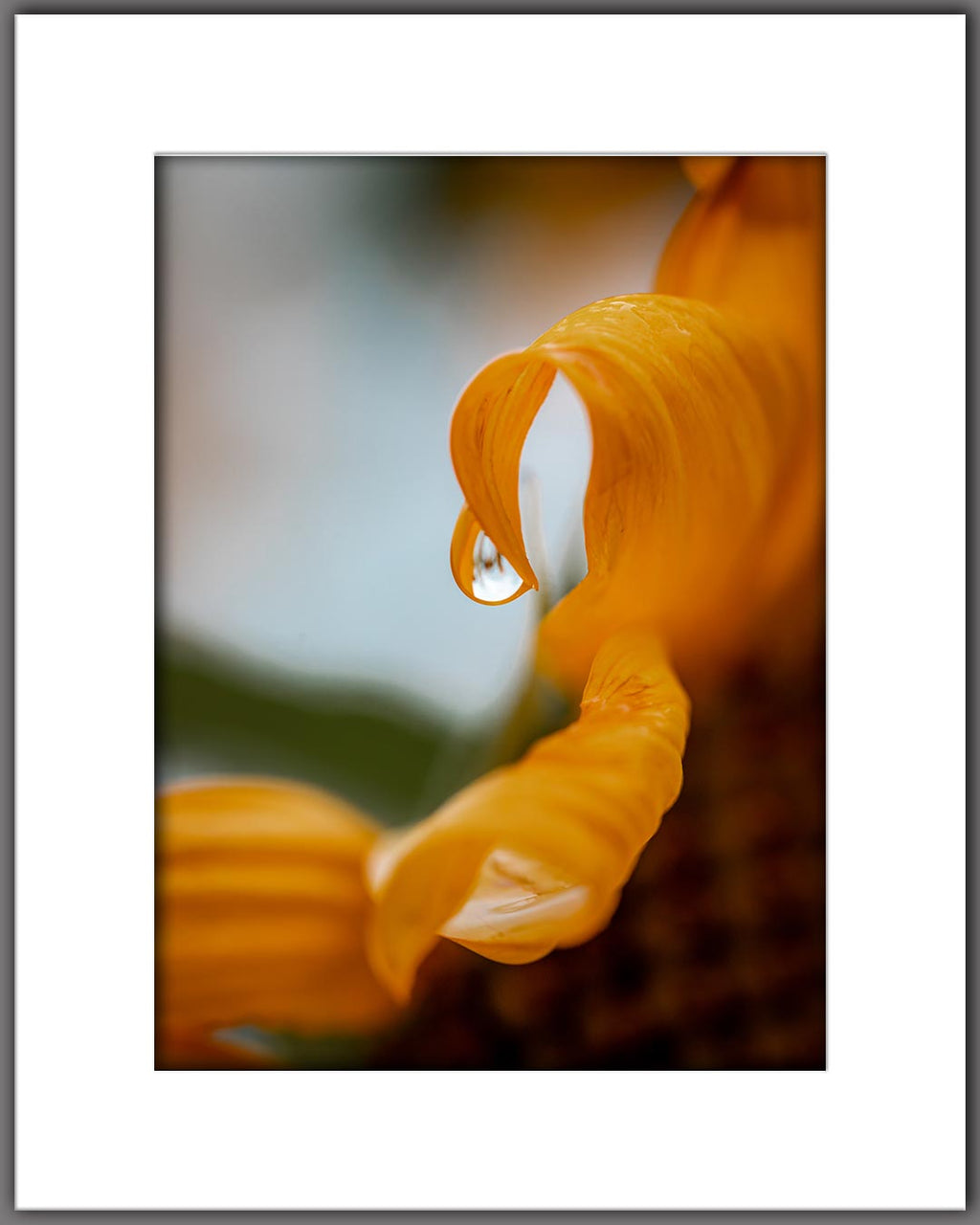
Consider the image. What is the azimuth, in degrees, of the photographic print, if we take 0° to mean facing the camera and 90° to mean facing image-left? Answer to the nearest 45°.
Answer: approximately 0°
